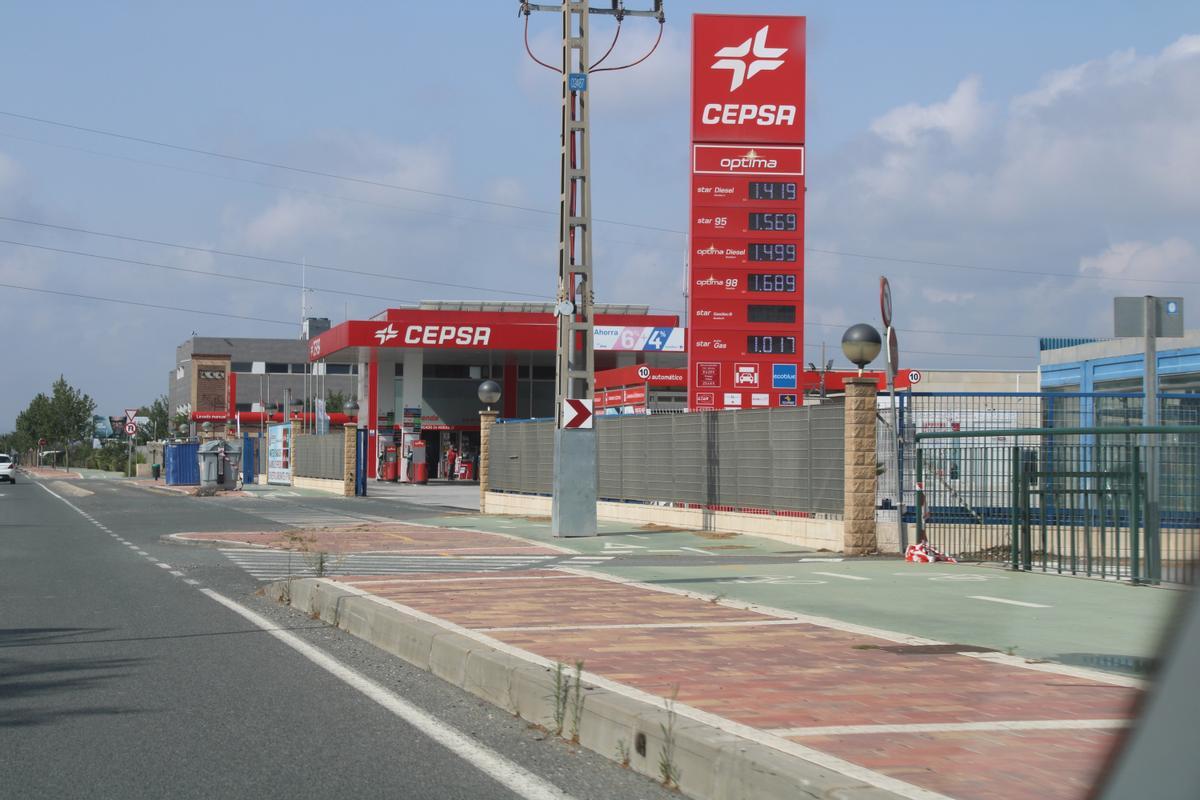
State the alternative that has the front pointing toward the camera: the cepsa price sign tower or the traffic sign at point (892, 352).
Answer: the cepsa price sign tower

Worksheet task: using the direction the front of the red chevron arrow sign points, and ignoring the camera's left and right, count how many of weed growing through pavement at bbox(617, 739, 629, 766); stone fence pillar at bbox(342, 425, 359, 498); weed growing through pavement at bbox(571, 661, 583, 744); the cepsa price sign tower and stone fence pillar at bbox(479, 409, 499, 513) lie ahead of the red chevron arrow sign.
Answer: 2

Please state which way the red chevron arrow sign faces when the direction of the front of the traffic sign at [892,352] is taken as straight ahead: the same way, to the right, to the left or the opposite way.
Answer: to the left

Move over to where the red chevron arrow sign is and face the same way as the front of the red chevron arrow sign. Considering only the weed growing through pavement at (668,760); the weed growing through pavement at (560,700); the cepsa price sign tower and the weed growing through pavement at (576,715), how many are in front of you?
3

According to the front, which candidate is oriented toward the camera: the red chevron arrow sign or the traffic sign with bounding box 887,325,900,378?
the red chevron arrow sign

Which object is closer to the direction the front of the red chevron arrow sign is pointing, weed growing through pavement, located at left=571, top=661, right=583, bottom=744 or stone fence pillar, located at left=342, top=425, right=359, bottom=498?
the weed growing through pavement

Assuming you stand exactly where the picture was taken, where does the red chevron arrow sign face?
facing the viewer

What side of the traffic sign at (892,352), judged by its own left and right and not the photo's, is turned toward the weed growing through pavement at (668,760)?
left

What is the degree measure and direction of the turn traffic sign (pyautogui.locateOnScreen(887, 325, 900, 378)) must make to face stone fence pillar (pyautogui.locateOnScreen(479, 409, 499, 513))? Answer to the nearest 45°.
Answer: approximately 45° to its right

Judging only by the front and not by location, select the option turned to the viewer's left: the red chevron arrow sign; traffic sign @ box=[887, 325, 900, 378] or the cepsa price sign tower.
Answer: the traffic sign

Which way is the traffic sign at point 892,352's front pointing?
to the viewer's left

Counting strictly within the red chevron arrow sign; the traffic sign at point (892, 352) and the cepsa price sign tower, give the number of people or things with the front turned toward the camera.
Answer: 2

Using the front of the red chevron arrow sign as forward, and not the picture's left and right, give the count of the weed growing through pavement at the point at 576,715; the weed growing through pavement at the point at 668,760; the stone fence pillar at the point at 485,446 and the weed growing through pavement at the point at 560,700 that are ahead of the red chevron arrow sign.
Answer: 3

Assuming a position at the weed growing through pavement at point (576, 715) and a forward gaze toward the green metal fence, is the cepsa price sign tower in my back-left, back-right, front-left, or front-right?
front-left
